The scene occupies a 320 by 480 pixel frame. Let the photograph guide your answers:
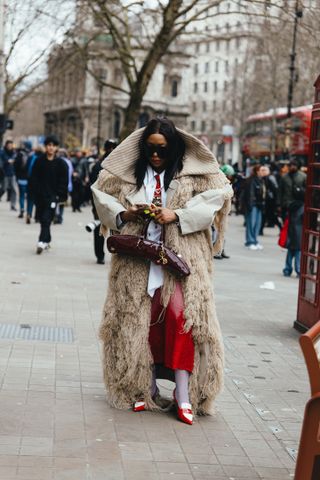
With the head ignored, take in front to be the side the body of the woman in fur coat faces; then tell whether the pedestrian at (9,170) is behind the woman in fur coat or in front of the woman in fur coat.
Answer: behind

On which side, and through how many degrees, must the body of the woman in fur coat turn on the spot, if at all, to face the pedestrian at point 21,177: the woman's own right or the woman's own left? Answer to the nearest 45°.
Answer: approximately 180°

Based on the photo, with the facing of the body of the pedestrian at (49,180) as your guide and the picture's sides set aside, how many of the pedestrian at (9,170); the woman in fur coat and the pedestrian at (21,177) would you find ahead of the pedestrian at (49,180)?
1

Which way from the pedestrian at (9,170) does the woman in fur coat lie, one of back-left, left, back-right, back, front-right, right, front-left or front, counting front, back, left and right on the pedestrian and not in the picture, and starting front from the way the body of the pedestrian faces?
front-right

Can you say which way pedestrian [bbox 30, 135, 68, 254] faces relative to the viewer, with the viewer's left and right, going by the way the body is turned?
facing the viewer

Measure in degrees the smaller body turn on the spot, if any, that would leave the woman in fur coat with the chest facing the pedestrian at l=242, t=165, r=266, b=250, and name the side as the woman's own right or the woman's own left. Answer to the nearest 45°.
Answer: approximately 180°

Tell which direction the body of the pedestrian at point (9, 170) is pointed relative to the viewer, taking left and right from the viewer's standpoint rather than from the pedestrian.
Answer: facing the viewer and to the right of the viewer

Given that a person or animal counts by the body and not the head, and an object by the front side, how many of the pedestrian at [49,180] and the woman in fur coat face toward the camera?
2
